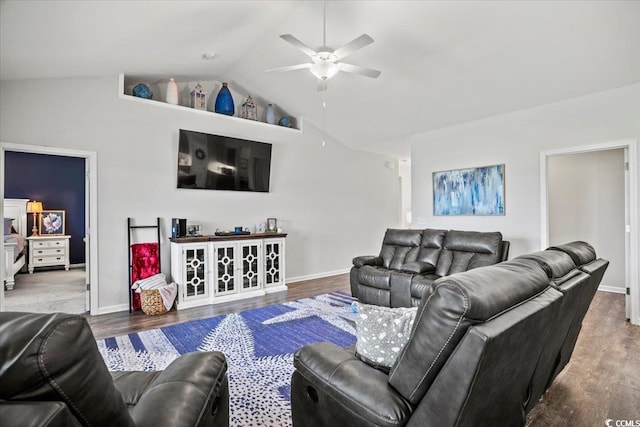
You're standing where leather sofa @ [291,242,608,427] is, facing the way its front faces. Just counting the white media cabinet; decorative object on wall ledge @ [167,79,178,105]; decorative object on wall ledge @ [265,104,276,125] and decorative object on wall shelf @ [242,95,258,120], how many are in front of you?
4

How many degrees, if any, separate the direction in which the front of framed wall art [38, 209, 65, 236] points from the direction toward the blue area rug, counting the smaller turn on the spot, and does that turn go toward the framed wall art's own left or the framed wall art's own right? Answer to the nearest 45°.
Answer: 0° — it already faces it

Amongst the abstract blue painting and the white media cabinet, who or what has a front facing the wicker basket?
the abstract blue painting

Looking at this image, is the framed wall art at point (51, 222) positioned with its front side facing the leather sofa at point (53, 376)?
yes

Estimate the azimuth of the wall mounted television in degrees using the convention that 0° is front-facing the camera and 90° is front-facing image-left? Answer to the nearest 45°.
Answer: approximately 315°

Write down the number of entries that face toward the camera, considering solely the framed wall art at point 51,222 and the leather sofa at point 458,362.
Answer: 1

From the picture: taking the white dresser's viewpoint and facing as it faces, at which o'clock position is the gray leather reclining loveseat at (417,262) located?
The gray leather reclining loveseat is roughly at 11 o'clock from the white dresser.

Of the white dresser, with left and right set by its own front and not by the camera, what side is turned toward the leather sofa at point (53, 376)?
front

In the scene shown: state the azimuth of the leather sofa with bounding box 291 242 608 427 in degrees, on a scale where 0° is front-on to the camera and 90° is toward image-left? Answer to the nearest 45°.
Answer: approximately 135°

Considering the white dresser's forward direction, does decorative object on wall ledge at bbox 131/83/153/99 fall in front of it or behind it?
in front

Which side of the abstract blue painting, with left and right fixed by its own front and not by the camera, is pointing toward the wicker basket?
front

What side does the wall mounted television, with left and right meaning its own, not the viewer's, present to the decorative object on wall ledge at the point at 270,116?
left

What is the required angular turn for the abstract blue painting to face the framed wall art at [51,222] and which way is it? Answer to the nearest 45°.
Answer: approximately 45° to its right

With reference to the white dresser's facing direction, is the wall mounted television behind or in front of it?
in front

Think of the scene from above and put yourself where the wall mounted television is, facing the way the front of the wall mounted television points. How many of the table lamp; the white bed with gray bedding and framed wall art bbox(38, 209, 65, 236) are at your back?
3
